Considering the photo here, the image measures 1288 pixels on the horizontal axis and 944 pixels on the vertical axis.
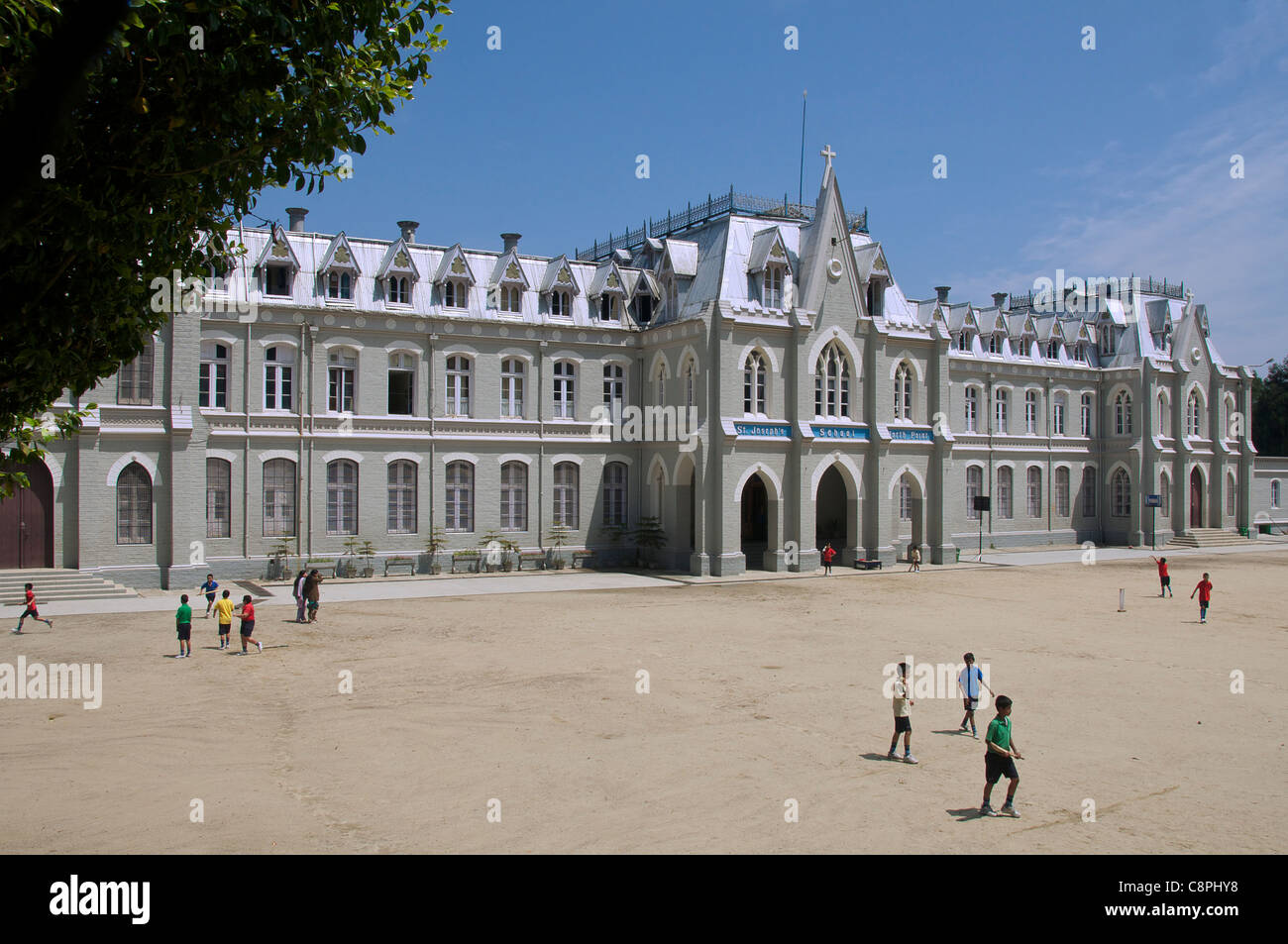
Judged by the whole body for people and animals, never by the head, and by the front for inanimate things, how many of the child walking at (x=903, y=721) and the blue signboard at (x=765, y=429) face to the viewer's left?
0

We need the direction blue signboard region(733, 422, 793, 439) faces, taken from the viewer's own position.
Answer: facing the viewer and to the right of the viewer

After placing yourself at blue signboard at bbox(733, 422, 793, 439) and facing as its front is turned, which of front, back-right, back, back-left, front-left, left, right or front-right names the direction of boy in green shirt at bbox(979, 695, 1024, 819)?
front-right

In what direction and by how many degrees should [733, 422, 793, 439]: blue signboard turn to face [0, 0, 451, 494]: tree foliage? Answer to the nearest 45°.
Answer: approximately 45° to its right

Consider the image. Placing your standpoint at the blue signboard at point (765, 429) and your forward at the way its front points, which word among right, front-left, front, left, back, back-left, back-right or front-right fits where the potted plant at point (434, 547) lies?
back-right

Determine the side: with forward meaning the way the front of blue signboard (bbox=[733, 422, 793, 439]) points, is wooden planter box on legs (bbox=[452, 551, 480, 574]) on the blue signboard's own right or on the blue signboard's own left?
on the blue signboard's own right

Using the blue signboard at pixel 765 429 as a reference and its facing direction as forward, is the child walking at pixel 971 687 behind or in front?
in front
